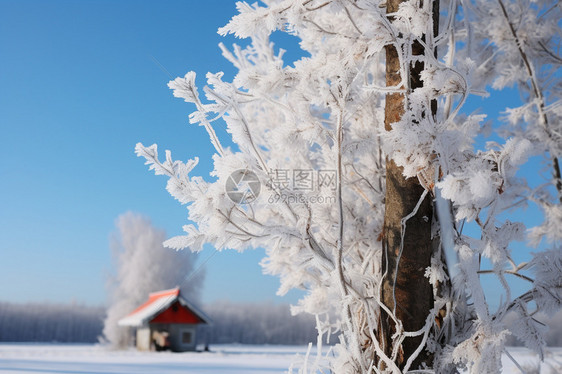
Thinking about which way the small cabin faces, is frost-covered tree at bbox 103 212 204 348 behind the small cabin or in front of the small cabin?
behind

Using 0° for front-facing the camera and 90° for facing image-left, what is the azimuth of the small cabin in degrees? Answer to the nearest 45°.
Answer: approximately 315°
